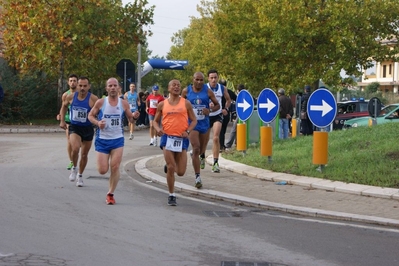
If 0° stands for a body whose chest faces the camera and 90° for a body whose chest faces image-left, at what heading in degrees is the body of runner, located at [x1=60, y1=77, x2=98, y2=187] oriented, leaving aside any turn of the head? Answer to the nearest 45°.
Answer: approximately 0°

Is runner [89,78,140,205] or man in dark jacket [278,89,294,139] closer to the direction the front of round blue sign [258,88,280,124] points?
the runner

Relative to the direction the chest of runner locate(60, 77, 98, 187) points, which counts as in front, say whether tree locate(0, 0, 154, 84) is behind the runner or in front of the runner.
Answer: behind

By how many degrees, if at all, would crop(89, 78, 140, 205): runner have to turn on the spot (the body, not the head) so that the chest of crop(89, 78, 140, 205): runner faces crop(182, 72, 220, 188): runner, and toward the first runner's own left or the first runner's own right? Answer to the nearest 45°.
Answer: approximately 135° to the first runner's own left

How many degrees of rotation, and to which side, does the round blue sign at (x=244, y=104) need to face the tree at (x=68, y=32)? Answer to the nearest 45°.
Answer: approximately 90° to its right

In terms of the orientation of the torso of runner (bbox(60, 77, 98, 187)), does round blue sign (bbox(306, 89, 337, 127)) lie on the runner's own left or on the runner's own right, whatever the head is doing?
on the runner's own left

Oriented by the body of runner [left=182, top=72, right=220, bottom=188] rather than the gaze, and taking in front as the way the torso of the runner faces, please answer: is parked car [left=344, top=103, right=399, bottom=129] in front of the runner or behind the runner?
behind
